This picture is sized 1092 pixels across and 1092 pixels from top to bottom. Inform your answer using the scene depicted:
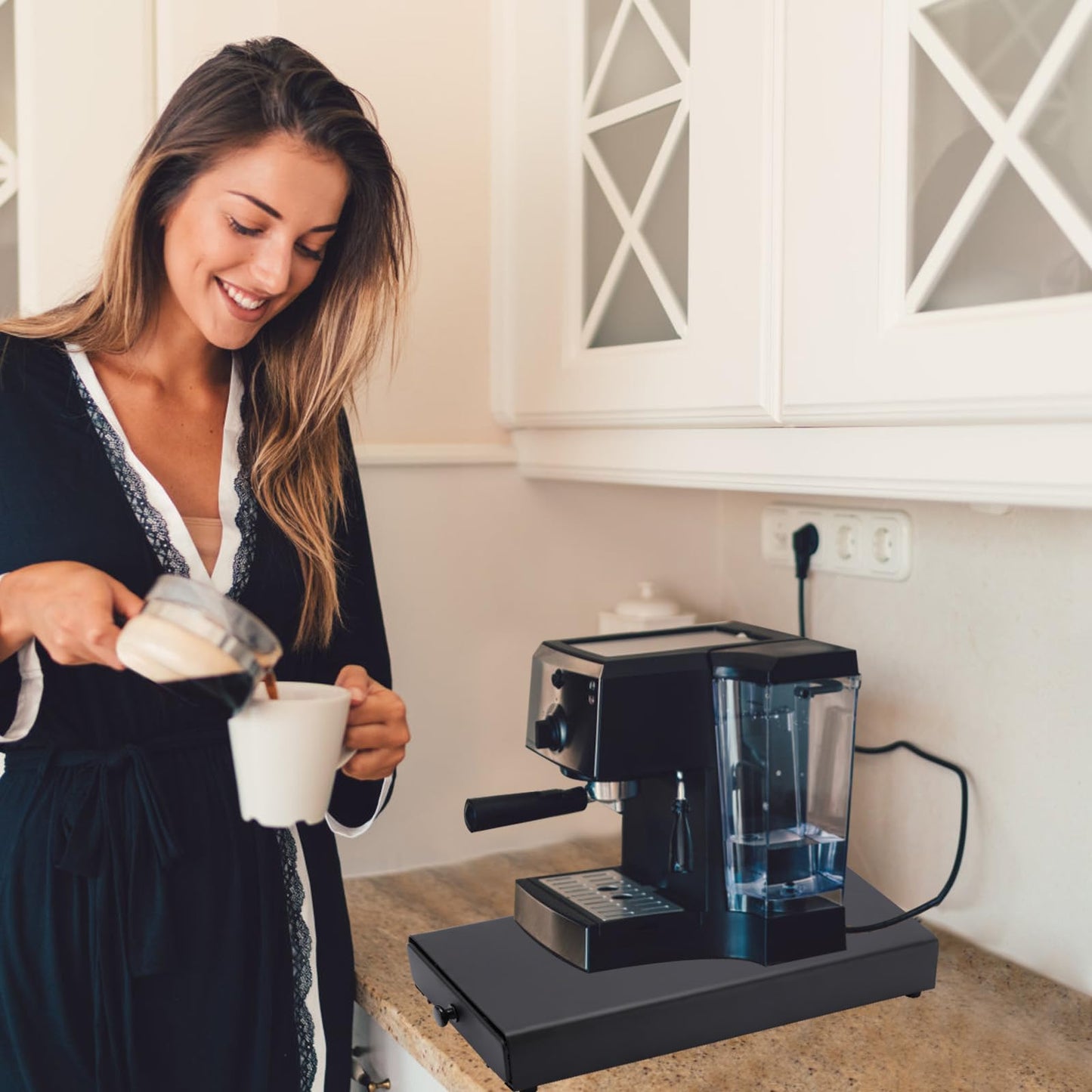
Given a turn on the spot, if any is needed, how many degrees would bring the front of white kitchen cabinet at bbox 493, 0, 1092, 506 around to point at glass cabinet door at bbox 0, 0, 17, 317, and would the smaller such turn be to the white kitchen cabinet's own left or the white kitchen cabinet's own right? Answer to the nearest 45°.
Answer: approximately 45° to the white kitchen cabinet's own right

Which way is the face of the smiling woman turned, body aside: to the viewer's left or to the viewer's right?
to the viewer's right

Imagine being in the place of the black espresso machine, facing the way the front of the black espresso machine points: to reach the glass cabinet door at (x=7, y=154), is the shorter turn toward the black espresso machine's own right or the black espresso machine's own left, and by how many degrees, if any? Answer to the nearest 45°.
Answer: approximately 45° to the black espresso machine's own right

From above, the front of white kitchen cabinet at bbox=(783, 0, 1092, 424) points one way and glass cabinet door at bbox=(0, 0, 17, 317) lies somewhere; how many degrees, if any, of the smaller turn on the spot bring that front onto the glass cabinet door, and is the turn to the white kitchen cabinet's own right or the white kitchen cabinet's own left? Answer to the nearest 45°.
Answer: approximately 45° to the white kitchen cabinet's own right

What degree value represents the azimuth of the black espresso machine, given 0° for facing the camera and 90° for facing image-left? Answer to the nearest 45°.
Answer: approximately 45°

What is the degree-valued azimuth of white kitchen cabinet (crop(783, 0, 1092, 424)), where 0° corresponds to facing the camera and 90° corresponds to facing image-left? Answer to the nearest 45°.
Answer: approximately 45°
